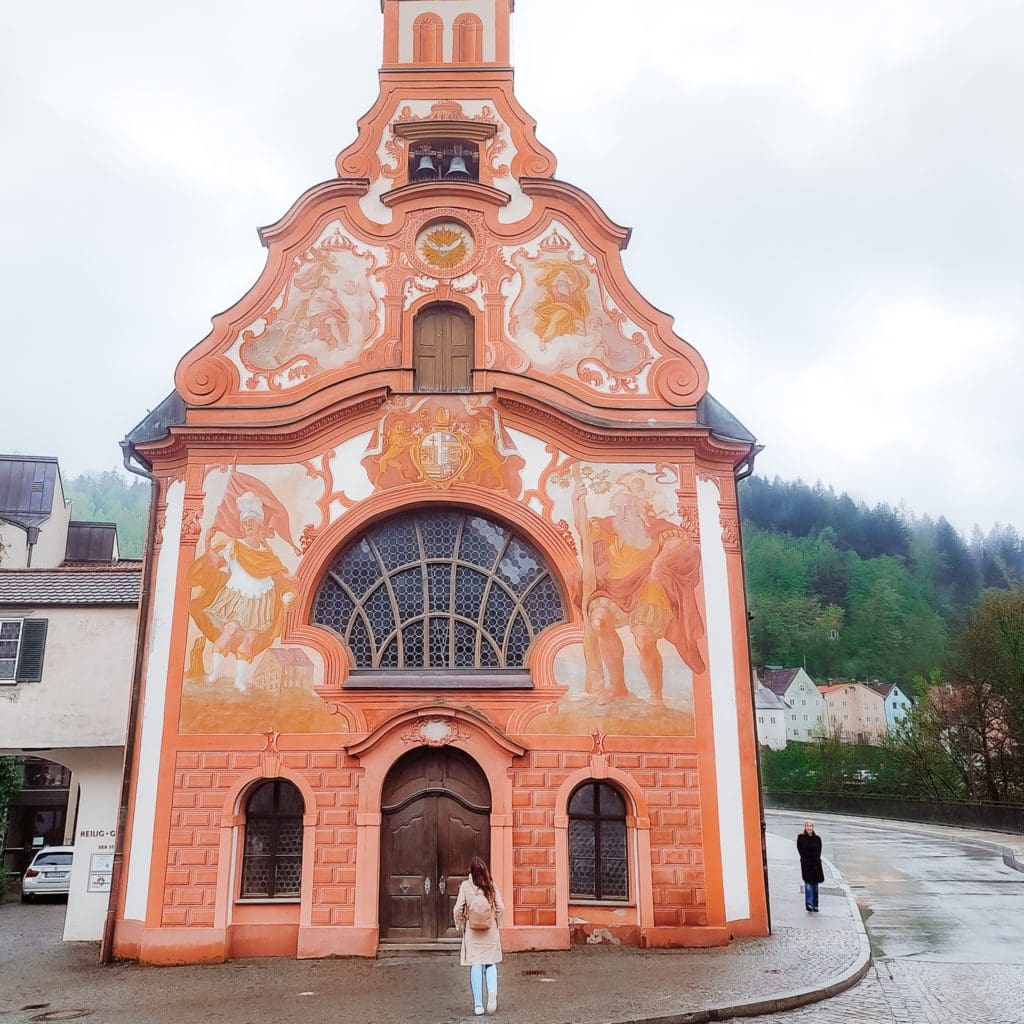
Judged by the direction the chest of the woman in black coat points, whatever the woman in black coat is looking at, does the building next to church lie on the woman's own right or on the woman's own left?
on the woman's own right

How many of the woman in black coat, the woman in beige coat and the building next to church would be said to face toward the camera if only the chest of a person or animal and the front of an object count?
2

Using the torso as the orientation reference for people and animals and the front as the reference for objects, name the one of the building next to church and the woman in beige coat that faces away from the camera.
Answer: the woman in beige coat

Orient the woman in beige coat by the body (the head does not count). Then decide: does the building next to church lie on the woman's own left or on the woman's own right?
on the woman's own left

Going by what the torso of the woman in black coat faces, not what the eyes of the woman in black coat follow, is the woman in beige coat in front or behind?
in front

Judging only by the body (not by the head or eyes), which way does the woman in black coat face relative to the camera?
toward the camera

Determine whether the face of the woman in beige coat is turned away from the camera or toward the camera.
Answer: away from the camera

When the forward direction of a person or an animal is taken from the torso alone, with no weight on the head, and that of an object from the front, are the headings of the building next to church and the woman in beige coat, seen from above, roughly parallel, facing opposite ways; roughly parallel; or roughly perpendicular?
roughly parallel, facing opposite ways

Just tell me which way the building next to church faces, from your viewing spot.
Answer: facing the viewer

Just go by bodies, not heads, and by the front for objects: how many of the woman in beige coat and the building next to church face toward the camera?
1

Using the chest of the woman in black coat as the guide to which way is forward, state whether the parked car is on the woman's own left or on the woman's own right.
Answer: on the woman's own right

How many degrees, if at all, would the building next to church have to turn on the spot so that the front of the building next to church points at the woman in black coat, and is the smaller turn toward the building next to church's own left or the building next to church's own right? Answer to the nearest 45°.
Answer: approximately 90° to the building next to church's own left

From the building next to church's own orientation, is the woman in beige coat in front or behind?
in front

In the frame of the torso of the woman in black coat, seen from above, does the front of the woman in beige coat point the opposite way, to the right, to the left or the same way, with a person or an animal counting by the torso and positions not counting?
the opposite way

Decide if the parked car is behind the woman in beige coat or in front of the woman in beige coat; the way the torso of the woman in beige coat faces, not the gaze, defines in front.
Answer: in front

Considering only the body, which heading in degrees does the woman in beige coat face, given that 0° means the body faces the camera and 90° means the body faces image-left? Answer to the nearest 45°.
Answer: approximately 180°
